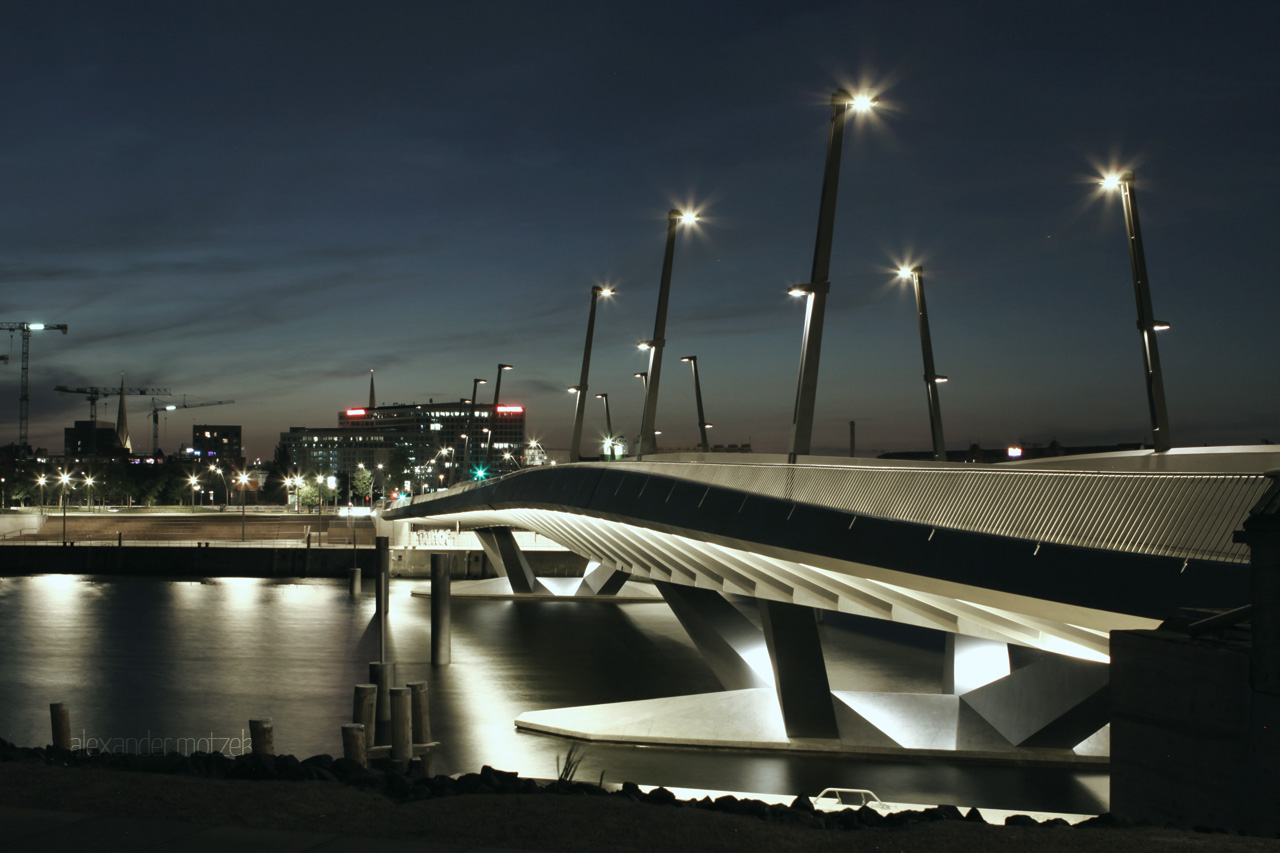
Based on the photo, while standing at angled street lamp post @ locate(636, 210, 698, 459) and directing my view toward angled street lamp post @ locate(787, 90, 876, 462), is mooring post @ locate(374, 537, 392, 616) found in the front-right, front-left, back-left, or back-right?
back-right

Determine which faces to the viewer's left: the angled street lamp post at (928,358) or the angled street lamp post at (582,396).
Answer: the angled street lamp post at (928,358)

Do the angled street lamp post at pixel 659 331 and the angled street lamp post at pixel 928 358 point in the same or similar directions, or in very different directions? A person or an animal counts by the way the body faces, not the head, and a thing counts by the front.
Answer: very different directions

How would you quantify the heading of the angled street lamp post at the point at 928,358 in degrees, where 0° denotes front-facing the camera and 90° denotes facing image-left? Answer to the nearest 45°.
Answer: approximately 90°

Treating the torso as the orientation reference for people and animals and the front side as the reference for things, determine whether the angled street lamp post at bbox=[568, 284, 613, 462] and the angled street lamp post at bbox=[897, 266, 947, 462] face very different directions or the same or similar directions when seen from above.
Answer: very different directions

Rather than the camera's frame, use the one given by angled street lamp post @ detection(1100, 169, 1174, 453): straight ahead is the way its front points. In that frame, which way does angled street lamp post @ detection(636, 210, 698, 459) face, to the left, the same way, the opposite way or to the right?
the opposite way

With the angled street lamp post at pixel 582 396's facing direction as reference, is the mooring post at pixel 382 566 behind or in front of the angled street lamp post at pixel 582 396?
behind
